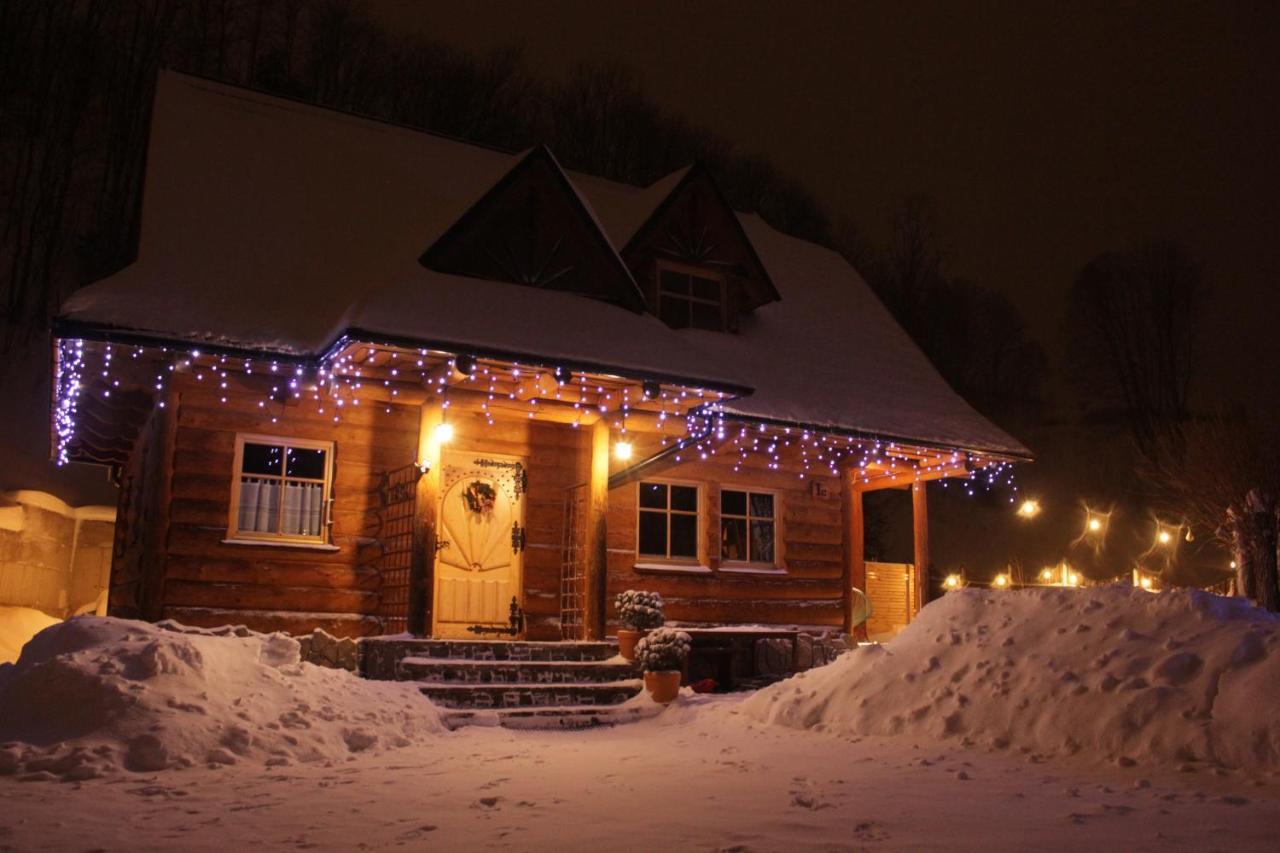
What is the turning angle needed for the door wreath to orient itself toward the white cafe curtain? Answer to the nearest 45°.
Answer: approximately 90° to its right

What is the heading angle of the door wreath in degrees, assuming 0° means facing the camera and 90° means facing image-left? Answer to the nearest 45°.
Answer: approximately 0°

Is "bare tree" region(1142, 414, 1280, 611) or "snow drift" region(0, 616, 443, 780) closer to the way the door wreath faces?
the snow drift

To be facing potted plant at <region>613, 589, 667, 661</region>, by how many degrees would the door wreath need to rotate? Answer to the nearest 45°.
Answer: approximately 45° to its left

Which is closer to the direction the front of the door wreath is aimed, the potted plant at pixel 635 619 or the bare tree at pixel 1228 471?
the potted plant

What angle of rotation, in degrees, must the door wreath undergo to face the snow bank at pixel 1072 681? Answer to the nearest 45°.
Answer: approximately 45° to its left

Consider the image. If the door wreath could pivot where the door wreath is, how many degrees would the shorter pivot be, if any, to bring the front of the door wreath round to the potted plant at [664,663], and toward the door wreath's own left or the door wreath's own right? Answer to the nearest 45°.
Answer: approximately 45° to the door wreath's own left

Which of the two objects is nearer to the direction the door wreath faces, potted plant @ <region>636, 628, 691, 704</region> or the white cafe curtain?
the potted plant
